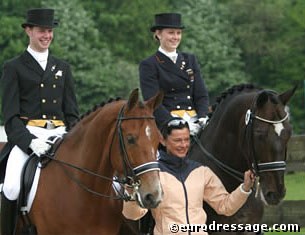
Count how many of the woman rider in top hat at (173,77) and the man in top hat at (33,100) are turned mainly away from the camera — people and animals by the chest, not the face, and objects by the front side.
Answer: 0

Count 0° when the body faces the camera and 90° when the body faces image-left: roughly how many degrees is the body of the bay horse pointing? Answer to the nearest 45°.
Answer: approximately 315°

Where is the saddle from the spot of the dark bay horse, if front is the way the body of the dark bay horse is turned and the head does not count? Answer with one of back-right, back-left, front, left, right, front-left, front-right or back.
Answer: back-right

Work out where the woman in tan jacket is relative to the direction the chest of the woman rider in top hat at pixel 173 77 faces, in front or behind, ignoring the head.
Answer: in front

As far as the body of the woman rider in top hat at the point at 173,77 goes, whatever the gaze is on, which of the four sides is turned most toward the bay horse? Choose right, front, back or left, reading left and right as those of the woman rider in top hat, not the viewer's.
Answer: right

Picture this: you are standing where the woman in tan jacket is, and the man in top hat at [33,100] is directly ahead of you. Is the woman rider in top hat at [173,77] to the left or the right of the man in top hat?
right

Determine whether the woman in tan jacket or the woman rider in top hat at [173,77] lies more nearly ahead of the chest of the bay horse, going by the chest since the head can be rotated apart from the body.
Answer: the woman in tan jacket

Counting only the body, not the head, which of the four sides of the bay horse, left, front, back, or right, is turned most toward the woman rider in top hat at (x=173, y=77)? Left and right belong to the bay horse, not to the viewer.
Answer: left

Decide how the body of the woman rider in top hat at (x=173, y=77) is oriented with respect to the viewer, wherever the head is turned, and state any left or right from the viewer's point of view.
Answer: facing the viewer and to the right of the viewer
